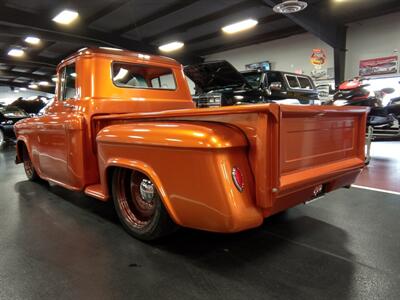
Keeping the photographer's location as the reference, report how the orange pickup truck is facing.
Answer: facing away from the viewer and to the left of the viewer

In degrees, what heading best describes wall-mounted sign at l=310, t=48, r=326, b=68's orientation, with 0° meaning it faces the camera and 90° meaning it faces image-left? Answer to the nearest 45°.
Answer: approximately 0°

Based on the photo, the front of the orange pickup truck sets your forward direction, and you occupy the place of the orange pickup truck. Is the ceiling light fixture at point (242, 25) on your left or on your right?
on your right

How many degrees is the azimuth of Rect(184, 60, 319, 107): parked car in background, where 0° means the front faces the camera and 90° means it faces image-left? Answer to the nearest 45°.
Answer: approximately 45°

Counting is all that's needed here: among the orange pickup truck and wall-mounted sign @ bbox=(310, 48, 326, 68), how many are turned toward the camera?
1

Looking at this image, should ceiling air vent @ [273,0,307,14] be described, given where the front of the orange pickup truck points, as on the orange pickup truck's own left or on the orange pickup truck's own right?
on the orange pickup truck's own right

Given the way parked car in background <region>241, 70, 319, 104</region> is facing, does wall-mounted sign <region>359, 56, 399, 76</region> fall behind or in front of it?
behind

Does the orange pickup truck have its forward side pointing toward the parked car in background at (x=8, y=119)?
yes

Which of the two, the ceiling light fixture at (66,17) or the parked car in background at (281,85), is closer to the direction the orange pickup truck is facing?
the ceiling light fixture

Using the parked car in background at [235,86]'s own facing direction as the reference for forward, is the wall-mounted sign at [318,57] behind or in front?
behind

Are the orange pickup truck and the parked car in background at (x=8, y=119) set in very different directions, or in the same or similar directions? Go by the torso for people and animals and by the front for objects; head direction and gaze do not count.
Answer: very different directions

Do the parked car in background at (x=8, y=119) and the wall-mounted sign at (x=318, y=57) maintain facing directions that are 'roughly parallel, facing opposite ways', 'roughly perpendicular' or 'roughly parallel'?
roughly perpendicular
